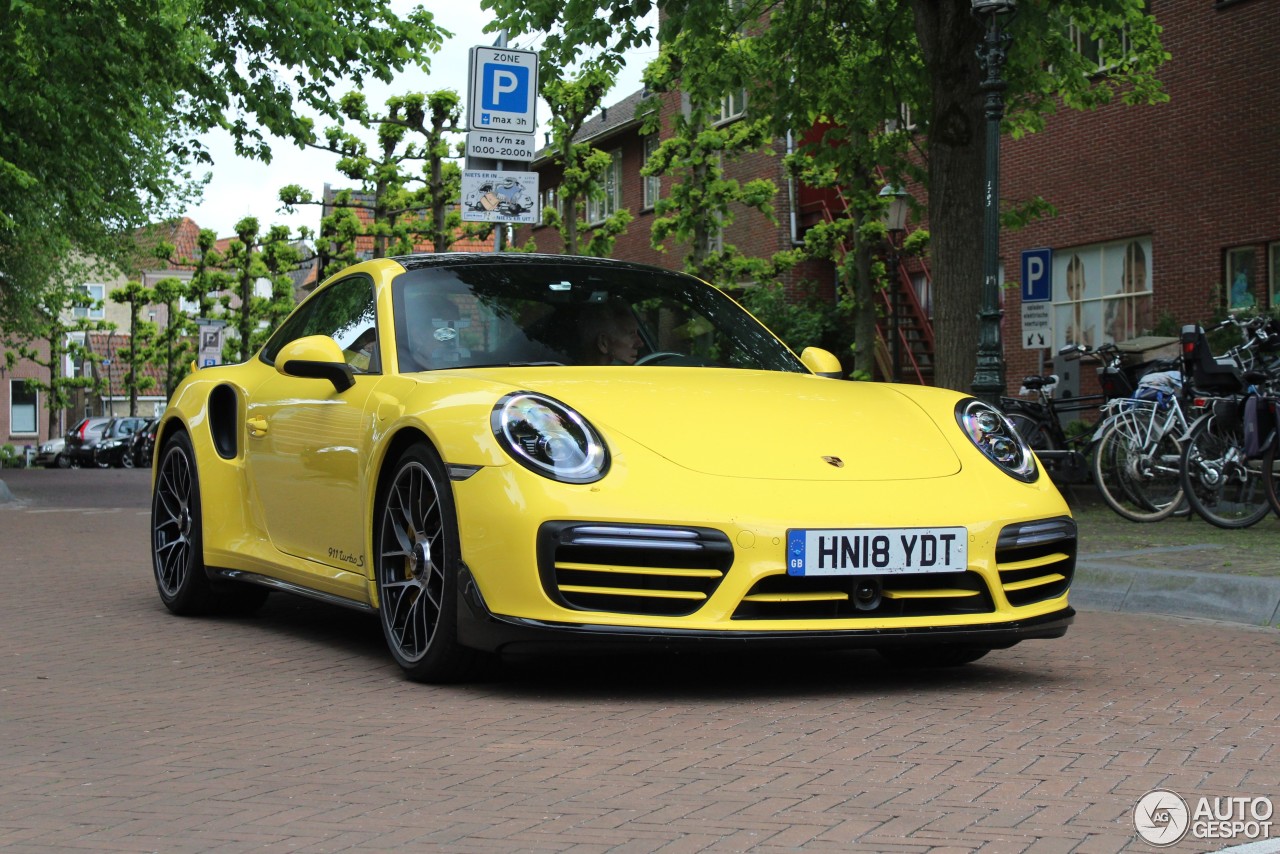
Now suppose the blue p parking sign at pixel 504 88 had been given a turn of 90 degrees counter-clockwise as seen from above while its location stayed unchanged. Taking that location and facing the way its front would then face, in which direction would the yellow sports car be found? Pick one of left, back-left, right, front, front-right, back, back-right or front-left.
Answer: right

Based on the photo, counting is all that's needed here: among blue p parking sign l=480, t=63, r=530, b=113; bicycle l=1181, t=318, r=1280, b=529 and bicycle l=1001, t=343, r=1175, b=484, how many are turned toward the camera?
1

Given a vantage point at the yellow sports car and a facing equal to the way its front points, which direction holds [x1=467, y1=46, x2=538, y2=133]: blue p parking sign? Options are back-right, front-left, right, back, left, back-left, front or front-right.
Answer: back-left

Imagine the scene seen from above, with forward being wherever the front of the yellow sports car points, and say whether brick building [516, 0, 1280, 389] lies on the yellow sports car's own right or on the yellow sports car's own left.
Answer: on the yellow sports car's own left

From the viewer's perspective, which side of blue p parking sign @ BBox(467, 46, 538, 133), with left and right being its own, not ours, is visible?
front

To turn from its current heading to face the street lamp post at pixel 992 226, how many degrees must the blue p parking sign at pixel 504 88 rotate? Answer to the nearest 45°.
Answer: approximately 90° to its left

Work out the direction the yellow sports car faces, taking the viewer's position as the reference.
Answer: facing the viewer and to the right of the viewer

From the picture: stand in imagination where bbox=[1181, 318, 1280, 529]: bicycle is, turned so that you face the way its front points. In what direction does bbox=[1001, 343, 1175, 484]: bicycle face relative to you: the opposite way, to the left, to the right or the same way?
the same way
